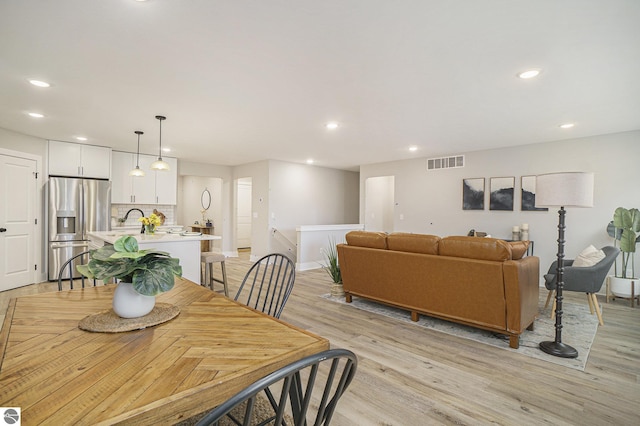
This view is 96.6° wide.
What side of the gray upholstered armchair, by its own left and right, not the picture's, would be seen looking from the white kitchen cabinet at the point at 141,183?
front

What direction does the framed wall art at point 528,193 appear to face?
toward the camera

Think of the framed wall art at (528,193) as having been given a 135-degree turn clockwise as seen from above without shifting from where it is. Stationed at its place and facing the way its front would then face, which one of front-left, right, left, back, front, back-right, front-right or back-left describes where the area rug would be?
back-left

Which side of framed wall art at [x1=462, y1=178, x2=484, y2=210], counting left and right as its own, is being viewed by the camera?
front

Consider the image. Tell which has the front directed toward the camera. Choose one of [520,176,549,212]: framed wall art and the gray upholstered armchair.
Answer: the framed wall art

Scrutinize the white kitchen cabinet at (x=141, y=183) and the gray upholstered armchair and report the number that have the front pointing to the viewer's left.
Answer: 1

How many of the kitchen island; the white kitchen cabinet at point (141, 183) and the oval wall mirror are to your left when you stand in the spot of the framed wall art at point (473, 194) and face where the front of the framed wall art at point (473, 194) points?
0

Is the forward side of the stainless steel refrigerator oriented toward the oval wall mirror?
no

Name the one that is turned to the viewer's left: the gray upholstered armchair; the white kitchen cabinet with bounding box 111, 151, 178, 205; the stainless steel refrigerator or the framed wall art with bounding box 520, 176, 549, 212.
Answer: the gray upholstered armchair

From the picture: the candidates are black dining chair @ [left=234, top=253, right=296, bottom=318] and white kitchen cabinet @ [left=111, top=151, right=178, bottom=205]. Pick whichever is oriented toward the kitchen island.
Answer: the white kitchen cabinet

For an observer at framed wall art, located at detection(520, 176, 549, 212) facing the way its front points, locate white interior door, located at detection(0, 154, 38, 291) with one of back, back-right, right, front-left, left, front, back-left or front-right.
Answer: front-right

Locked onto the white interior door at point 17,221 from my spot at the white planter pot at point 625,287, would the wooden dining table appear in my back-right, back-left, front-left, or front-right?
front-left

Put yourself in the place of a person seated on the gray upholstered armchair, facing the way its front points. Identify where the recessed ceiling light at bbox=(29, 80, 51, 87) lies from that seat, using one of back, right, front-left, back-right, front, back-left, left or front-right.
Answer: front-left

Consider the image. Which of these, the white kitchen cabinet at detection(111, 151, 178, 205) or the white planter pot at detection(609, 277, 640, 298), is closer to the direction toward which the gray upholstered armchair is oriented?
the white kitchen cabinet

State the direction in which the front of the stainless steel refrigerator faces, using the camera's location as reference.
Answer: facing the viewer

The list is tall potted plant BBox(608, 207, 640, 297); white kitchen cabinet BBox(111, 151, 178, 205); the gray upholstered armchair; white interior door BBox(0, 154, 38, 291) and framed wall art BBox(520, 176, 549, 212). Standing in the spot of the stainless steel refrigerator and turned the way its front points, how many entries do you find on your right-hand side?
1
